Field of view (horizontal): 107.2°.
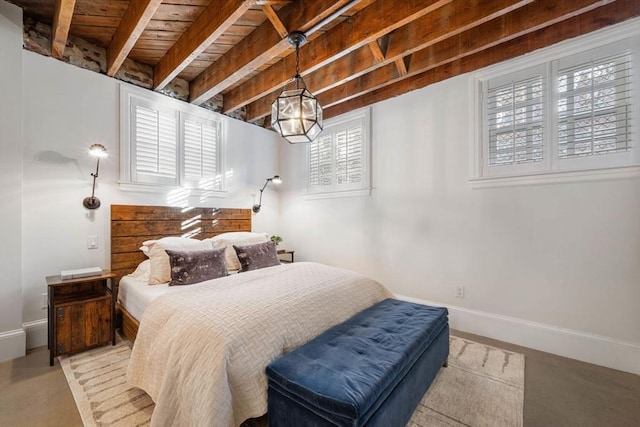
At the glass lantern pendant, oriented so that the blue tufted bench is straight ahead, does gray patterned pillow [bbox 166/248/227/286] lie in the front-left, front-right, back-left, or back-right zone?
back-right

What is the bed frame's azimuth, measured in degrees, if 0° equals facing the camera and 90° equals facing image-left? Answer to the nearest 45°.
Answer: approximately 315°
